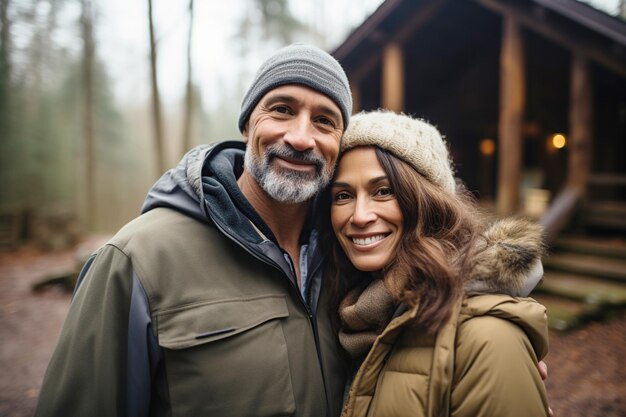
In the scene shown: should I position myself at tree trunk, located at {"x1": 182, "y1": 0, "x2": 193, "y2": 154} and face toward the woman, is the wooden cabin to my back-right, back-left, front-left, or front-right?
front-left

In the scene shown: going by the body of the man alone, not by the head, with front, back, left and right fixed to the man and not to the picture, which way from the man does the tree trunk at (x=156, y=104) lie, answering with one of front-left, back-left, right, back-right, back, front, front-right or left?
back-left

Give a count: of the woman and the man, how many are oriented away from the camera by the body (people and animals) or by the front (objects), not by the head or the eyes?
0

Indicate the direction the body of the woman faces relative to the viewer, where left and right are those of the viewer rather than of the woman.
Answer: facing the viewer and to the left of the viewer

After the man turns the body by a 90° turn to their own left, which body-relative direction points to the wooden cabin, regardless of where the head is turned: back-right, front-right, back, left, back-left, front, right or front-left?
front

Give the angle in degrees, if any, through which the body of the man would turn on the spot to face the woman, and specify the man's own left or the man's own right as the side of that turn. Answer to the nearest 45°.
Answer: approximately 45° to the man's own left

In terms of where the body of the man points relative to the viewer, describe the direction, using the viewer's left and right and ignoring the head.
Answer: facing the viewer and to the right of the viewer

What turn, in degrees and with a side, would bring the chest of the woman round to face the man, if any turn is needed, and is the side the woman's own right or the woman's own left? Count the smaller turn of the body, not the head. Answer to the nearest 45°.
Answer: approximately 45° to the woman's own right

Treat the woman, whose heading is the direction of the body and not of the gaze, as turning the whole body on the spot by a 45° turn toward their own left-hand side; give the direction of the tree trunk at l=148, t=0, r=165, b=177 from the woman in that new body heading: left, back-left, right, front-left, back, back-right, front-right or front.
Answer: back-right
